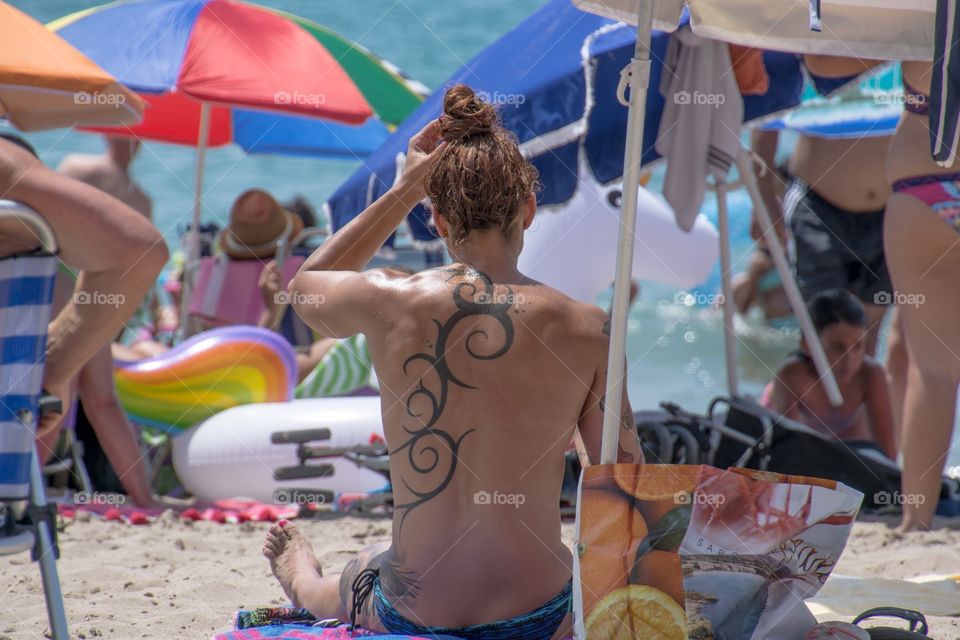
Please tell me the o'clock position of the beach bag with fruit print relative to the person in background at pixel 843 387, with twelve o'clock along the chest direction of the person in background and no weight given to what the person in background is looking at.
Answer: The beach bag with fruit print is roughly at 12 o'clock from the person in background.

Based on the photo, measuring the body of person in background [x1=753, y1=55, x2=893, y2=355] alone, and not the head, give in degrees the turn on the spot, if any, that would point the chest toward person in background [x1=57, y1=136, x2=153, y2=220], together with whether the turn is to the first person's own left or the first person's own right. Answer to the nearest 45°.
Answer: approximately 135° to the first person's own right

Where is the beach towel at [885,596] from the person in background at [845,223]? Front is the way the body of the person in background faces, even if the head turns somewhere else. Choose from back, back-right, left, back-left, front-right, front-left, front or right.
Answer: front-right

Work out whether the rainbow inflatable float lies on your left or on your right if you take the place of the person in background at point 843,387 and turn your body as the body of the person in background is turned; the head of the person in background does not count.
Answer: on your right

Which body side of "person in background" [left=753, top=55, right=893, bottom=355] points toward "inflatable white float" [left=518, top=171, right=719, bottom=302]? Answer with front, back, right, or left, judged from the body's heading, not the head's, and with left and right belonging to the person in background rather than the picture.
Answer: right

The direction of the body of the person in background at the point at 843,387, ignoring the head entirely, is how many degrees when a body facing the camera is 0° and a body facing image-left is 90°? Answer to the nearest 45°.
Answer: approximately 0°

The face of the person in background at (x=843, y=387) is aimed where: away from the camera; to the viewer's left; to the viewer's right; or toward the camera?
toward the camera

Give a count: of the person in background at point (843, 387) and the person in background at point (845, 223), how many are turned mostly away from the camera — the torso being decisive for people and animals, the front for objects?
0

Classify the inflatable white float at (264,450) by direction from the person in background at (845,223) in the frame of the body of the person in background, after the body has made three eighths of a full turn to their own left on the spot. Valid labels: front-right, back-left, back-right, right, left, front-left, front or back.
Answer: back-left

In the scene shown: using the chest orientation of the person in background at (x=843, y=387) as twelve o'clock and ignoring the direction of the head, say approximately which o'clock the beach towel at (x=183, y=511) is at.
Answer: The beach towel is roughly at 2 o'clock from the person in background.

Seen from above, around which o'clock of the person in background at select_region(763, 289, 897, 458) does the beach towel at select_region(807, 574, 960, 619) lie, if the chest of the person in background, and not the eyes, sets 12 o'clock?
The beach towel is roughly at 12 o'clock from the person in background.

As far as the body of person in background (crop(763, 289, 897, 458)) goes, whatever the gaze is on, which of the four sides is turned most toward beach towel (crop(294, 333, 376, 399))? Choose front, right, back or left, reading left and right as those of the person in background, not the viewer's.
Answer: right

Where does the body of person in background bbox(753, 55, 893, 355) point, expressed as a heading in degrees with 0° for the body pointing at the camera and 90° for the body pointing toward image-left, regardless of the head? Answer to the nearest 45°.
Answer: approximately 315°

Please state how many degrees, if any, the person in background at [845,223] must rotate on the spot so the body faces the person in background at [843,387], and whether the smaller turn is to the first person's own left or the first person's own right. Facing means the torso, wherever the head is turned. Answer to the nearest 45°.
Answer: approximately 45° to the first person's own right
